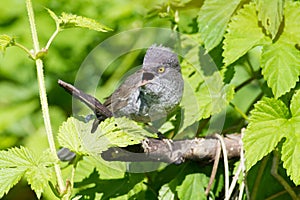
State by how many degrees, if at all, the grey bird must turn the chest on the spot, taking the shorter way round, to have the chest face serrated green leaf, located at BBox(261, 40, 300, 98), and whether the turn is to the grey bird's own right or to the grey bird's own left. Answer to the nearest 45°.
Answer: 0° — it already faces it

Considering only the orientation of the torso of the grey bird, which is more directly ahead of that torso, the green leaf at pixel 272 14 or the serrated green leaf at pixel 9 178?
the green leaf

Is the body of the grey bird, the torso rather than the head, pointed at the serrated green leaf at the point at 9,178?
no

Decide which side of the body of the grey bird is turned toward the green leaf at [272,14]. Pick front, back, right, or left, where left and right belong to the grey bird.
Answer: front

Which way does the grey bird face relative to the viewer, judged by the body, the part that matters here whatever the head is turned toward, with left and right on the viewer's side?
facing the viewer and to the right of the viewer
